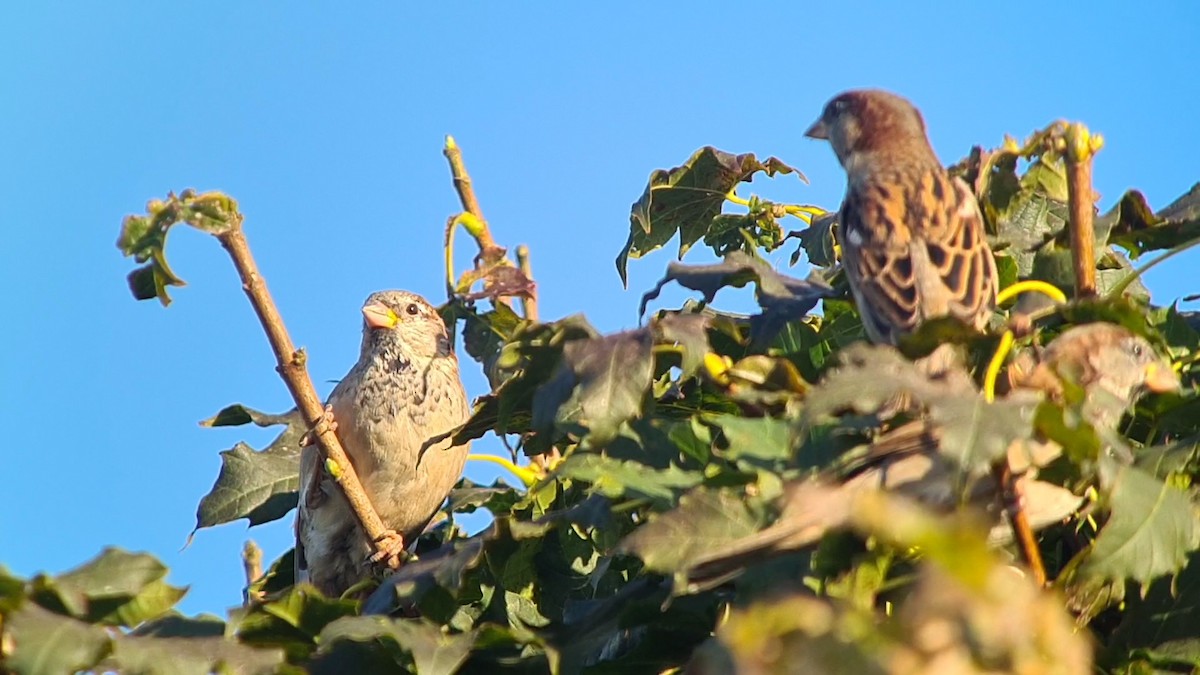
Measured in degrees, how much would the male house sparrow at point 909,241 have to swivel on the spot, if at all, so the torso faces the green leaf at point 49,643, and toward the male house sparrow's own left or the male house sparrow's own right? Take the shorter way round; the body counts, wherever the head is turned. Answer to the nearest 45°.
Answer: approximately 90° to the male house sparrow's own left

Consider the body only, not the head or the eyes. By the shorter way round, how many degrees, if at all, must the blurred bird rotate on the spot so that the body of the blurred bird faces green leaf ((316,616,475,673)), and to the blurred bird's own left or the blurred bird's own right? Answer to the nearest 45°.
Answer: approximately 180°

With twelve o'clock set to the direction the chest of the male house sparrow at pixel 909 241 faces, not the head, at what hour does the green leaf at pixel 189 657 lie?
The green leaf is roughly at 9 o'clock from the male house sparrow.

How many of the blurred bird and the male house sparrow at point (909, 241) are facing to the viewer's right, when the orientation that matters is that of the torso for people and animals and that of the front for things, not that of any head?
1

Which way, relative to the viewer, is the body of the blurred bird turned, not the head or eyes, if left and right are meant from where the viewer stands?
facing to the right of the viewer

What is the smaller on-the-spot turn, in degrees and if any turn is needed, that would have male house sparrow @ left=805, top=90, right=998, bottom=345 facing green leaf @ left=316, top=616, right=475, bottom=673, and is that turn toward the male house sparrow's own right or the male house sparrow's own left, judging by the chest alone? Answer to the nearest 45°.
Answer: approximately 90° to the male house sparrow's own left

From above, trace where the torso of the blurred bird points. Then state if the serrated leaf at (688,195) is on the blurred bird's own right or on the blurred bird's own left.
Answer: on the blurred bird's own left

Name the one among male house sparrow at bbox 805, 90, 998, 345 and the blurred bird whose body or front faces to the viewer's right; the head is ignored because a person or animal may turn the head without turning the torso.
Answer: the blurred bird

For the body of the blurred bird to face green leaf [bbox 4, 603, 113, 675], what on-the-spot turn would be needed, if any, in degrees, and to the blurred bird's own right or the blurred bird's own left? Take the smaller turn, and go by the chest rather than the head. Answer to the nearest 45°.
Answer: approximately 180°

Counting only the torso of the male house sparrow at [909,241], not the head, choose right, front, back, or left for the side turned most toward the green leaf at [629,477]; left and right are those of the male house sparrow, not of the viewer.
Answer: left

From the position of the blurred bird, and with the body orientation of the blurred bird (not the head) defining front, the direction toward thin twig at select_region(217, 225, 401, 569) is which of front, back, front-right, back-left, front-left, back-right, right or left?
back-left
